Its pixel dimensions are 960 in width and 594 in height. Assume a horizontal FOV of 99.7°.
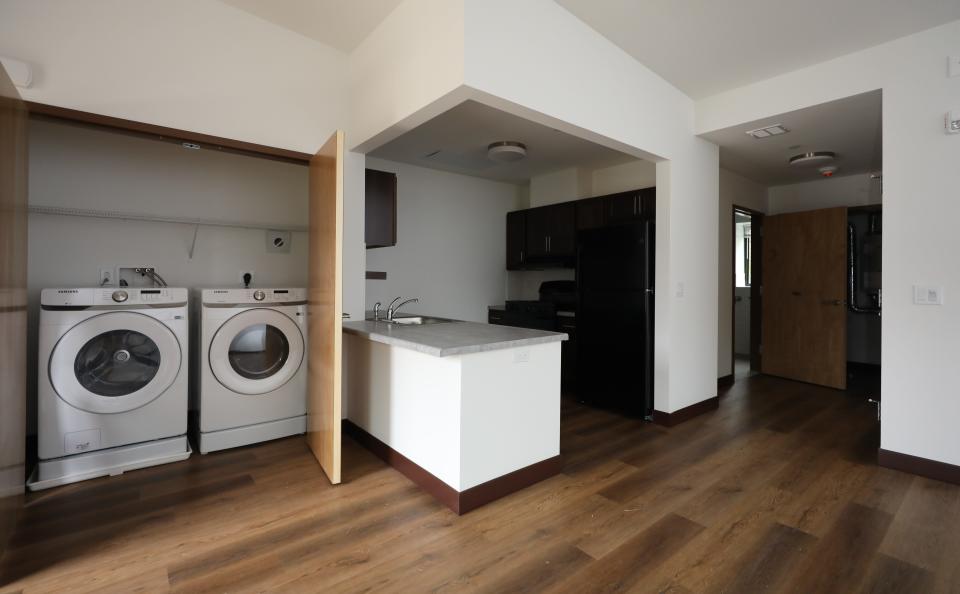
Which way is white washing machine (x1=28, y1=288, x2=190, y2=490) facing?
toward the camera

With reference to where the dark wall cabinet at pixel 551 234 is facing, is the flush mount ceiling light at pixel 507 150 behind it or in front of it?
in front

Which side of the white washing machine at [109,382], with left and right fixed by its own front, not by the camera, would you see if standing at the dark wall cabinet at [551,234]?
left

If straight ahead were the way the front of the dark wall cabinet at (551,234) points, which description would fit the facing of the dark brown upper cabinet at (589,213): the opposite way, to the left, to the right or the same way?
the same way

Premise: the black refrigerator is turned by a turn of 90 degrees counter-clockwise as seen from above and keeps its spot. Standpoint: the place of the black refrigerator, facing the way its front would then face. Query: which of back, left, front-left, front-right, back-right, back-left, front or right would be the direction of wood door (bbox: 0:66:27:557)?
right

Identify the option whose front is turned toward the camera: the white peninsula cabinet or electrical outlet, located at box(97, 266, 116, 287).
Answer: the electrical outlet

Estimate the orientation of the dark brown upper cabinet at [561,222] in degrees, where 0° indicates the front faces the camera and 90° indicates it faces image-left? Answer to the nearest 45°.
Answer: approximately 45°

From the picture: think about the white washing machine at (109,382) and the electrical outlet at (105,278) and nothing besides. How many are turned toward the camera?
2

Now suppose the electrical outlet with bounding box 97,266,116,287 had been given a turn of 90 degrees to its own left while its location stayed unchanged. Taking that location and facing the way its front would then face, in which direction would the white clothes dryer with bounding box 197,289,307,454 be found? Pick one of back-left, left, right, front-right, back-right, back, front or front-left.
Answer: front-right

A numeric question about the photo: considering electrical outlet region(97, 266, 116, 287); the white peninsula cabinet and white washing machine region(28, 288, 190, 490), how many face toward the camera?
2

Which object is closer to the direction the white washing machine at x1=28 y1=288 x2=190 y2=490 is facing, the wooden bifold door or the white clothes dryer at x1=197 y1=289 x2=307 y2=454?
the wooden bifold door

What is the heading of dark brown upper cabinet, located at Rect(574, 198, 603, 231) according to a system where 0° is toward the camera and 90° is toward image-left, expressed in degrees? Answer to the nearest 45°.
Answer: approximately 45°

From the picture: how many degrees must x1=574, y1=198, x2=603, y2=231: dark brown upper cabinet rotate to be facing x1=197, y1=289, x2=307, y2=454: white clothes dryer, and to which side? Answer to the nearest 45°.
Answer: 0° — it already faces it

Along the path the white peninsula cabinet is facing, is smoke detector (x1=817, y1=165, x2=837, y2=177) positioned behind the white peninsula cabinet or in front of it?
in front

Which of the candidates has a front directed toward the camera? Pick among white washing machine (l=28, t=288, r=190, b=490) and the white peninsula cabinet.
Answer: the white washing machine

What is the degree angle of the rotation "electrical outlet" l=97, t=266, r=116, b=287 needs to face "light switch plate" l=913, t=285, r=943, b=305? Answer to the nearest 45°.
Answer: approximately 45° to its left

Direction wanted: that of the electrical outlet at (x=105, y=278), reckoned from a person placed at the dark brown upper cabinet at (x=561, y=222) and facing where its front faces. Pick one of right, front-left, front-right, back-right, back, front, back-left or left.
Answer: front

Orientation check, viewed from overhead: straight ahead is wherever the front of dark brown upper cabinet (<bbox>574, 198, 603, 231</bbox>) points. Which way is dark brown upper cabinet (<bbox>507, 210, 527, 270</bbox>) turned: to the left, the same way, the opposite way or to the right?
the same way
